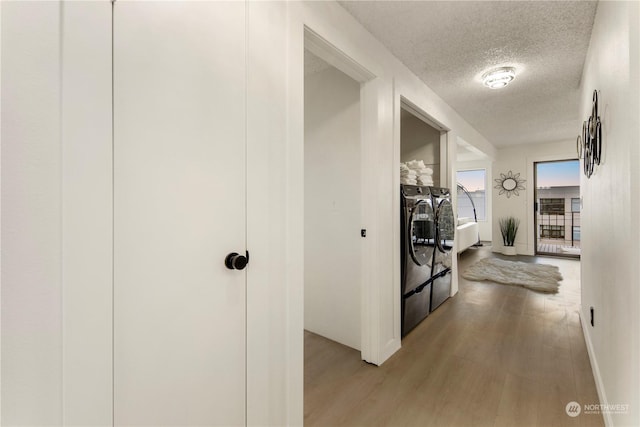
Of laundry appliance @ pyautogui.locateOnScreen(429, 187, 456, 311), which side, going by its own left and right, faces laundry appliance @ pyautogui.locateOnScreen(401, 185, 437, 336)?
right

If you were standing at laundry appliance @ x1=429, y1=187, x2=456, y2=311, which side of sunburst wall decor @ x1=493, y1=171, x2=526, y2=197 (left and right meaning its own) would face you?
front

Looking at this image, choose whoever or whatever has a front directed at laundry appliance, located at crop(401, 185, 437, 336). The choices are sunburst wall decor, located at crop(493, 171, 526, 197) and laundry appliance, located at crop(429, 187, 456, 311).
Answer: the sunburst wall decor

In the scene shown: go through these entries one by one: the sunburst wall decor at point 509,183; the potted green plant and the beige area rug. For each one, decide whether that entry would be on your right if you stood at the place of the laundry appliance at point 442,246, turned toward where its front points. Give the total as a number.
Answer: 0

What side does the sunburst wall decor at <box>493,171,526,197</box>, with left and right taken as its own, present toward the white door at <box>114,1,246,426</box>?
front

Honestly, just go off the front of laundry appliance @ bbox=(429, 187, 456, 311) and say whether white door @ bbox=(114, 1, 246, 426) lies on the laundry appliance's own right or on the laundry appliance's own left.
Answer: on the laundry appliance's own right

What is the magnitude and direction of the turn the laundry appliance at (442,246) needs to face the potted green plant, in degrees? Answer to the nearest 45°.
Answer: approximately 90° to its left

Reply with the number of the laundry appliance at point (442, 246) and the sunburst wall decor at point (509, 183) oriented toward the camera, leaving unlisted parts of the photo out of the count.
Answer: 1

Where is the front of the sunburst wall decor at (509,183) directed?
toward the camera

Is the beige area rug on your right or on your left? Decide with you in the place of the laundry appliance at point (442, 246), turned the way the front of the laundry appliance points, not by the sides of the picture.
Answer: on your left

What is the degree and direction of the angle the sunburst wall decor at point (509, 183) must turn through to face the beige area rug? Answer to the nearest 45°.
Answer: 0° — it already faces it

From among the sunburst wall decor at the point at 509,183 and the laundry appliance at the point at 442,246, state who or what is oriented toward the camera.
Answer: the sunburst wall decor

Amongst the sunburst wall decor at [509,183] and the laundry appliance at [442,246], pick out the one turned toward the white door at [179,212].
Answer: the sunburst wall decor

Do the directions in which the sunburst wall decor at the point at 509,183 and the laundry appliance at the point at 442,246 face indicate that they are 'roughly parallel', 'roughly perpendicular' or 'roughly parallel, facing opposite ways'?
roughly perpendicular

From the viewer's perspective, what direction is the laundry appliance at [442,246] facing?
to the viewer's right

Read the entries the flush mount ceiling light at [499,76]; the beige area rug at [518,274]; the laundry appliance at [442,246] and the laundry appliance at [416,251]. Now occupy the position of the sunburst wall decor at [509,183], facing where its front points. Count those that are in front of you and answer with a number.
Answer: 4

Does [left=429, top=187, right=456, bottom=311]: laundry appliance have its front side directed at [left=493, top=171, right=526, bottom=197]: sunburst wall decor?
no
